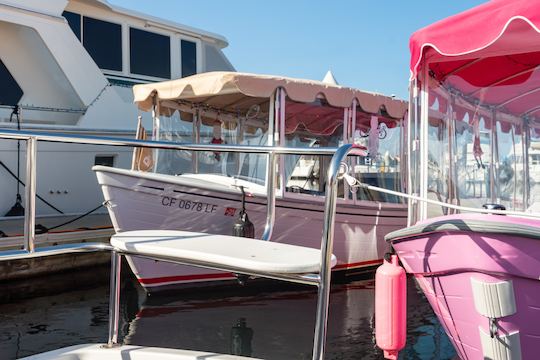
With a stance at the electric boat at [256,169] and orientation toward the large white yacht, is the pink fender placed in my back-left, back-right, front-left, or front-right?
back-left

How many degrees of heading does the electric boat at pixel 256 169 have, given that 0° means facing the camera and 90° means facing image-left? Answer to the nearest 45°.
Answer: approximately 45°

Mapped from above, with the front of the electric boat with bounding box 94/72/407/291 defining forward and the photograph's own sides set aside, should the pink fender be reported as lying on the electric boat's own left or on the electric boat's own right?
on the electric boat's own left

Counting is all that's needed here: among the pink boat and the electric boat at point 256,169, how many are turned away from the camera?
0

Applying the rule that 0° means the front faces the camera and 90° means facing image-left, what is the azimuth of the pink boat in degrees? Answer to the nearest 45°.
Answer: approximately 45°

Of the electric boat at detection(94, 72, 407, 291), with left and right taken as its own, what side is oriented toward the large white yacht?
right
